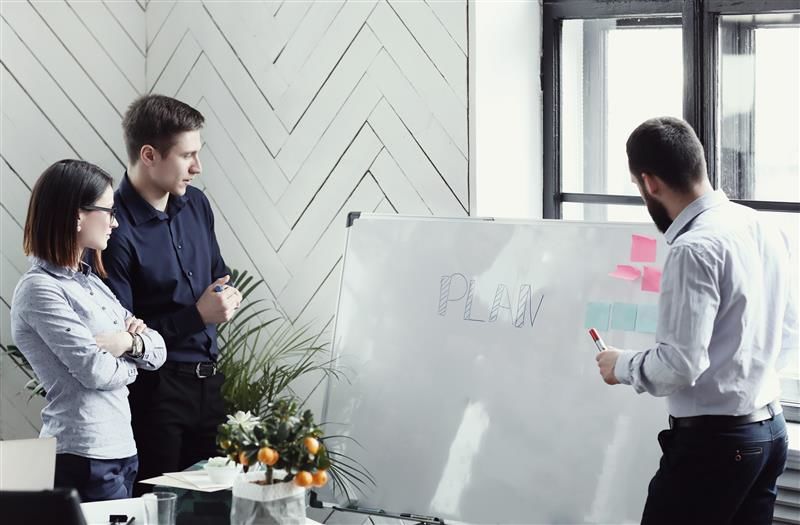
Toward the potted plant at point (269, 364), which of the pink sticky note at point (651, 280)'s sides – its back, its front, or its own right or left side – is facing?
right

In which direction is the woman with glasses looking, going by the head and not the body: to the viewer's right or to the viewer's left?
to the viewer's right

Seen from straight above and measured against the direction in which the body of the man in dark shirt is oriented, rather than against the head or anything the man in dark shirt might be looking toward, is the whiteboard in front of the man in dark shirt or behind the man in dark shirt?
in front

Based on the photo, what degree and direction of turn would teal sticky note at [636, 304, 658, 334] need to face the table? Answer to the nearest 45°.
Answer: approximately 45° to its right

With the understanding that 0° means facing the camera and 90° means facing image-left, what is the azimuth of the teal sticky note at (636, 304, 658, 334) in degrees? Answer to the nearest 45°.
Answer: approximately 0°

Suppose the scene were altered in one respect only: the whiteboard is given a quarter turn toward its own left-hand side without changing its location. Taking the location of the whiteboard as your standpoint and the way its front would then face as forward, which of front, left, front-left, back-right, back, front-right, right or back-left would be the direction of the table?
back-right

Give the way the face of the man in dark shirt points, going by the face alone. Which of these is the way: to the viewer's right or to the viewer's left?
to the viewer's right

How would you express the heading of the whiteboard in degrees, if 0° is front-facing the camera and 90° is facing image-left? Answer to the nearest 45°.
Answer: approximately 0°

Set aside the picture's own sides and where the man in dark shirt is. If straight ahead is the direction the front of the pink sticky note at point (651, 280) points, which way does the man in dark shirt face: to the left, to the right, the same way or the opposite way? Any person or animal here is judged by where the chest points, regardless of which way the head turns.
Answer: to the left
